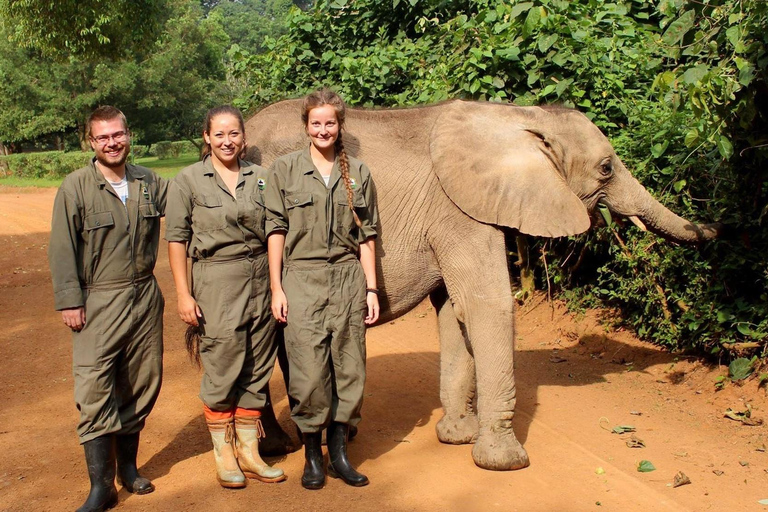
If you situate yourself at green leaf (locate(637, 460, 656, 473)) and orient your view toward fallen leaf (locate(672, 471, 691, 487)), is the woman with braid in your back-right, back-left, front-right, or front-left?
back-right

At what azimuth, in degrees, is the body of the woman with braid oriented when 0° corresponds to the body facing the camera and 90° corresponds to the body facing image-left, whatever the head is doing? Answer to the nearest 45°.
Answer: approximately 0°

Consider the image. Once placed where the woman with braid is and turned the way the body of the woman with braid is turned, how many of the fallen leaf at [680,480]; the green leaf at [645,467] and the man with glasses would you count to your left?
2

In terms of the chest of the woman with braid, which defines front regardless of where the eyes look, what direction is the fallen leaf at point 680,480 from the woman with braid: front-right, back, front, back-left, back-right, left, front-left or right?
left

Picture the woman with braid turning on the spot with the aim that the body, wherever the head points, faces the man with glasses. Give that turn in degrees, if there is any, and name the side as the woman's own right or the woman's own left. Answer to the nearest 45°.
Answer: approximately 90° to the woman's own right

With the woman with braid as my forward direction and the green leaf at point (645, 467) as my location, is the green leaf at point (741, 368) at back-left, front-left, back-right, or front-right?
back-right

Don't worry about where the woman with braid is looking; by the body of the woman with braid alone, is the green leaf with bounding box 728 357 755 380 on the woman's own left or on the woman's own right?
on the woman's own left

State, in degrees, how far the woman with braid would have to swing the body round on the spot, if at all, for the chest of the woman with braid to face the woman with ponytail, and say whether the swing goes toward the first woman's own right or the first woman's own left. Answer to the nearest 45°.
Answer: approximately 90° to the first woman's own right

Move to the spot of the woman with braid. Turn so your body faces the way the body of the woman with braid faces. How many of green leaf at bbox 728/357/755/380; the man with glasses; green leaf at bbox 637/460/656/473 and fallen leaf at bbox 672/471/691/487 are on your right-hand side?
1

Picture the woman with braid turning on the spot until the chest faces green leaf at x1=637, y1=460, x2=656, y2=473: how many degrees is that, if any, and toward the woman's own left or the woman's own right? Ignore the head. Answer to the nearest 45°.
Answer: approximately 90° to the woman's own left
